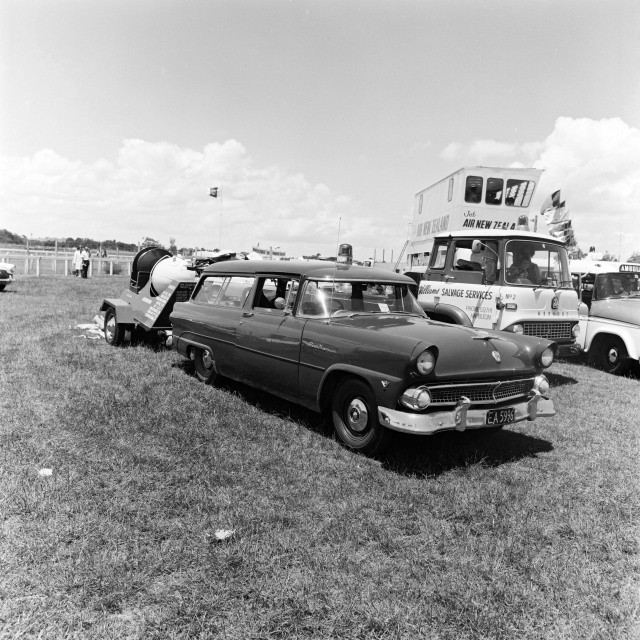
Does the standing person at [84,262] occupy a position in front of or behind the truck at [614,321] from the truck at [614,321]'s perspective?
behind

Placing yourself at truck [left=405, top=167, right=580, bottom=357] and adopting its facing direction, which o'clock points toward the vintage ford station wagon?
The vintage ford station wagon is roughly at 2 o'clock from the truck.

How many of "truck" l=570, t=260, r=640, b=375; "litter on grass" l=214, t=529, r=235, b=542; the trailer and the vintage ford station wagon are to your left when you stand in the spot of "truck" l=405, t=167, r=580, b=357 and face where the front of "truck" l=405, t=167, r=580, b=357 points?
1

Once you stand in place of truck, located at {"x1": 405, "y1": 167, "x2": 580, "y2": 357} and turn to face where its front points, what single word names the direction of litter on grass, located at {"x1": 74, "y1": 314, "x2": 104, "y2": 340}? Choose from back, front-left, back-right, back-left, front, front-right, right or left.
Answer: back-right

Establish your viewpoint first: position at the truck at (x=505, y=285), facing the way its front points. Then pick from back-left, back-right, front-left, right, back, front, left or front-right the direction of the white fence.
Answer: back

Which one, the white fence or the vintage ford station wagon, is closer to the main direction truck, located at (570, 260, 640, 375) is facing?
the vintage ford station wagon

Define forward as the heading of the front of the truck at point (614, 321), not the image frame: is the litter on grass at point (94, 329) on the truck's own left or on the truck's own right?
on the truck's own right

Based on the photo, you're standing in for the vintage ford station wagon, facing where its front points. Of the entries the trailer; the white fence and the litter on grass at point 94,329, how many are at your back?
3

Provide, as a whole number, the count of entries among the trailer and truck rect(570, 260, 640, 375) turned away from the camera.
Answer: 0

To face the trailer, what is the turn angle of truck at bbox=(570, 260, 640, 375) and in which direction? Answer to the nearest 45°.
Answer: approximately 90° to its right

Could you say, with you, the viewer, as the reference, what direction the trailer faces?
facing the viewer and to the right of the viewer

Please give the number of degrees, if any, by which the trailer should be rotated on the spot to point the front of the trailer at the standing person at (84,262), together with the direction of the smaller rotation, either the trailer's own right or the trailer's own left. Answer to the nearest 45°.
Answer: approximately 135° to the trailer's own left

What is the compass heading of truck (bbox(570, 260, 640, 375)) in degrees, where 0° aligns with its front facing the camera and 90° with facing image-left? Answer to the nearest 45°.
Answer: approximately 315°

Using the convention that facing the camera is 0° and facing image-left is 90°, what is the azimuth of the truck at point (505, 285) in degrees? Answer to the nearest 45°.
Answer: approximately 315°
